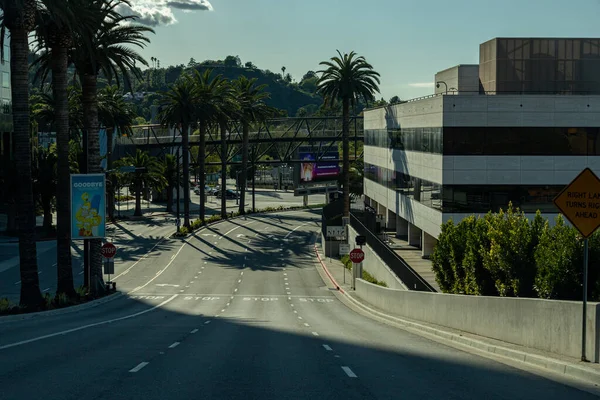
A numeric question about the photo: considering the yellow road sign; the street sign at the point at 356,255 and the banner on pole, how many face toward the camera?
3

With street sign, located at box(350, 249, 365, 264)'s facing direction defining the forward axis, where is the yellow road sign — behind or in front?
in front

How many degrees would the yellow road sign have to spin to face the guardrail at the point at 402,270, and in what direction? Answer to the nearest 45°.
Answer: approximately 135° to its right

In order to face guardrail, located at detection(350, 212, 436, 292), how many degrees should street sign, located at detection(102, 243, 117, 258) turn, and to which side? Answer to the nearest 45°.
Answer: approximately 45° to its left

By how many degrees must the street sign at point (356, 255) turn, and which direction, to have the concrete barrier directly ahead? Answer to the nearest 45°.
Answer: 0° — it already faces it

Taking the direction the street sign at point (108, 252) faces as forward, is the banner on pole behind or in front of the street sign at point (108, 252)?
in front

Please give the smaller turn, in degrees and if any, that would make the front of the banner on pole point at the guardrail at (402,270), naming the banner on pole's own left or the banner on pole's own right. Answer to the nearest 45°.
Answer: approximately 45° to the banner on pole's own left

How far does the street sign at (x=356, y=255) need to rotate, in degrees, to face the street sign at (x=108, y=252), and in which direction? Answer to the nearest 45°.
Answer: approximately 90° to its right

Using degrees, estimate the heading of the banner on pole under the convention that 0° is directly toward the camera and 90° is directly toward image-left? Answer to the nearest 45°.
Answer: approximately 0°

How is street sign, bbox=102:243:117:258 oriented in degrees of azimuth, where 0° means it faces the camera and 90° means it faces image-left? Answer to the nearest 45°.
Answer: approximately 0°
